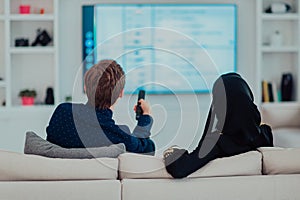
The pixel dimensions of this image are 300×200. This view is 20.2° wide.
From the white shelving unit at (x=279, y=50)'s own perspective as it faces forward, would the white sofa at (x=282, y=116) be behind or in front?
in front

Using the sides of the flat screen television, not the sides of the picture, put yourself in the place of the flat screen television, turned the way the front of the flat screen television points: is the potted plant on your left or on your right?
on your right

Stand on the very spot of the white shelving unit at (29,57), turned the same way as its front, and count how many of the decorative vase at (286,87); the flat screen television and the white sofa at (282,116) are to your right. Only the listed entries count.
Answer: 0

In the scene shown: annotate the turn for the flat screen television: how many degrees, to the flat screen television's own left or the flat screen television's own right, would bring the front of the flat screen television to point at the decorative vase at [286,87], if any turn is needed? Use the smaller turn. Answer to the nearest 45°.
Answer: approximately 90° to the flat screen television's own left

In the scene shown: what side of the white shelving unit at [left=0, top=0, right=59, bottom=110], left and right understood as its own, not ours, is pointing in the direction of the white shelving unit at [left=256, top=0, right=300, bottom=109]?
left

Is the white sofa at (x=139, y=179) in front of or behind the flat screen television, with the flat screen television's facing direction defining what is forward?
in front

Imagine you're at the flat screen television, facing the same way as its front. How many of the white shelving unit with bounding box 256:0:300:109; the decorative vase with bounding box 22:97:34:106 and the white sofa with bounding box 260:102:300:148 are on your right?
1

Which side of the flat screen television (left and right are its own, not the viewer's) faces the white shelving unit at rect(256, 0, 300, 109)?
left

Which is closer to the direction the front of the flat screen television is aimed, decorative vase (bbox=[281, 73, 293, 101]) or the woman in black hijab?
the woman in black hijab

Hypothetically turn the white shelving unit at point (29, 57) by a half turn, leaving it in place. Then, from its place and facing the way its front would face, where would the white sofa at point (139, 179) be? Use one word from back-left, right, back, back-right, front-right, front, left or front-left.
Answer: back

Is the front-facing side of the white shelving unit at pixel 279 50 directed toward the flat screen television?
no

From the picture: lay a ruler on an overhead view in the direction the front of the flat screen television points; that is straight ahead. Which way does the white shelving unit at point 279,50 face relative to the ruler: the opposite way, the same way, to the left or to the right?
the same way

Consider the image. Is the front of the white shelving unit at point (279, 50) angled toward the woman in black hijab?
yes

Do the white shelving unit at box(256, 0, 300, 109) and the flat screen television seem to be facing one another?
no

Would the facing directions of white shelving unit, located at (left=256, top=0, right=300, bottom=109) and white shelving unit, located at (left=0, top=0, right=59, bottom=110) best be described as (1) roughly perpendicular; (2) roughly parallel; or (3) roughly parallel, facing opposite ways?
roughly parallel

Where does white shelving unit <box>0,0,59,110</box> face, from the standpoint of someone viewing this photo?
facing the viewer

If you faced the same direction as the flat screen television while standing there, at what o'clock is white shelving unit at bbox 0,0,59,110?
The white shelving unit is roughly at 3 o'clock from the flat screen television.

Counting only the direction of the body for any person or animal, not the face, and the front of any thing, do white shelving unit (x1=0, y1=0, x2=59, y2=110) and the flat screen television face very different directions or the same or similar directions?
same or similar directions

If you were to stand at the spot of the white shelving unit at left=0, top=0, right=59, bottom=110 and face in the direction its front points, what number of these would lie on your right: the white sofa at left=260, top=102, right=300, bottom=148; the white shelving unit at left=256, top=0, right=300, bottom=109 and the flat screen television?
0

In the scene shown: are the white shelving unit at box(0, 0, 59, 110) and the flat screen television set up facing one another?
no

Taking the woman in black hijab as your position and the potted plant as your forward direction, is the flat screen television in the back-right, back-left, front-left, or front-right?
front-right

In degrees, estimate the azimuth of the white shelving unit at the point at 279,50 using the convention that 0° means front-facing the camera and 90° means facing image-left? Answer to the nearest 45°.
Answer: approximately 0°
